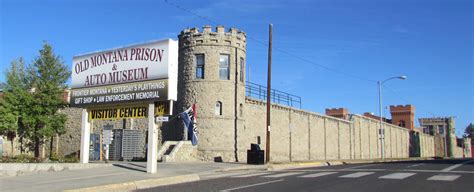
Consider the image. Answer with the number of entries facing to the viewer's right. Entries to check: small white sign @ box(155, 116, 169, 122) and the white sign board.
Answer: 0

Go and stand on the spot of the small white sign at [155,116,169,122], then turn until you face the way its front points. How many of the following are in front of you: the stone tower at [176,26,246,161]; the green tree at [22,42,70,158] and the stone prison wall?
0

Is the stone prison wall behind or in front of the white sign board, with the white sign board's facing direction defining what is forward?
behind

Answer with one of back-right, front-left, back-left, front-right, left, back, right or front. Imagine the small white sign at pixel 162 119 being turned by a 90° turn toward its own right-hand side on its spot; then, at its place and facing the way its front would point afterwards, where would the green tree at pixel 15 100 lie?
front-right

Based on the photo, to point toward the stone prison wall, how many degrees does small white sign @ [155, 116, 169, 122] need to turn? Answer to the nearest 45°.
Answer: approximately 135° to its left

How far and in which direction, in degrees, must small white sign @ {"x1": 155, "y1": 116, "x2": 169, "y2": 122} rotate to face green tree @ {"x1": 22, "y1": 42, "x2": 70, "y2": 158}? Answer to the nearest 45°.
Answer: approximately 135° to its right

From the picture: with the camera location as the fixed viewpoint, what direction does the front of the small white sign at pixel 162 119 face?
facing the viewer

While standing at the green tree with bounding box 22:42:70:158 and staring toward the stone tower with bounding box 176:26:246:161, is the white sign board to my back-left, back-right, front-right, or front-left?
front-right

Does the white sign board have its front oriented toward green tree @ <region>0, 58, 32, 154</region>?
no

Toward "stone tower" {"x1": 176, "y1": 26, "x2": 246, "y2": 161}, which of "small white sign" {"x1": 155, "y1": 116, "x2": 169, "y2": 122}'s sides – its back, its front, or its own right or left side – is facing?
back

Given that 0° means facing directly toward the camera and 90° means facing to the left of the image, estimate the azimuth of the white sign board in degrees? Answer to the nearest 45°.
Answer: approximately 45°
